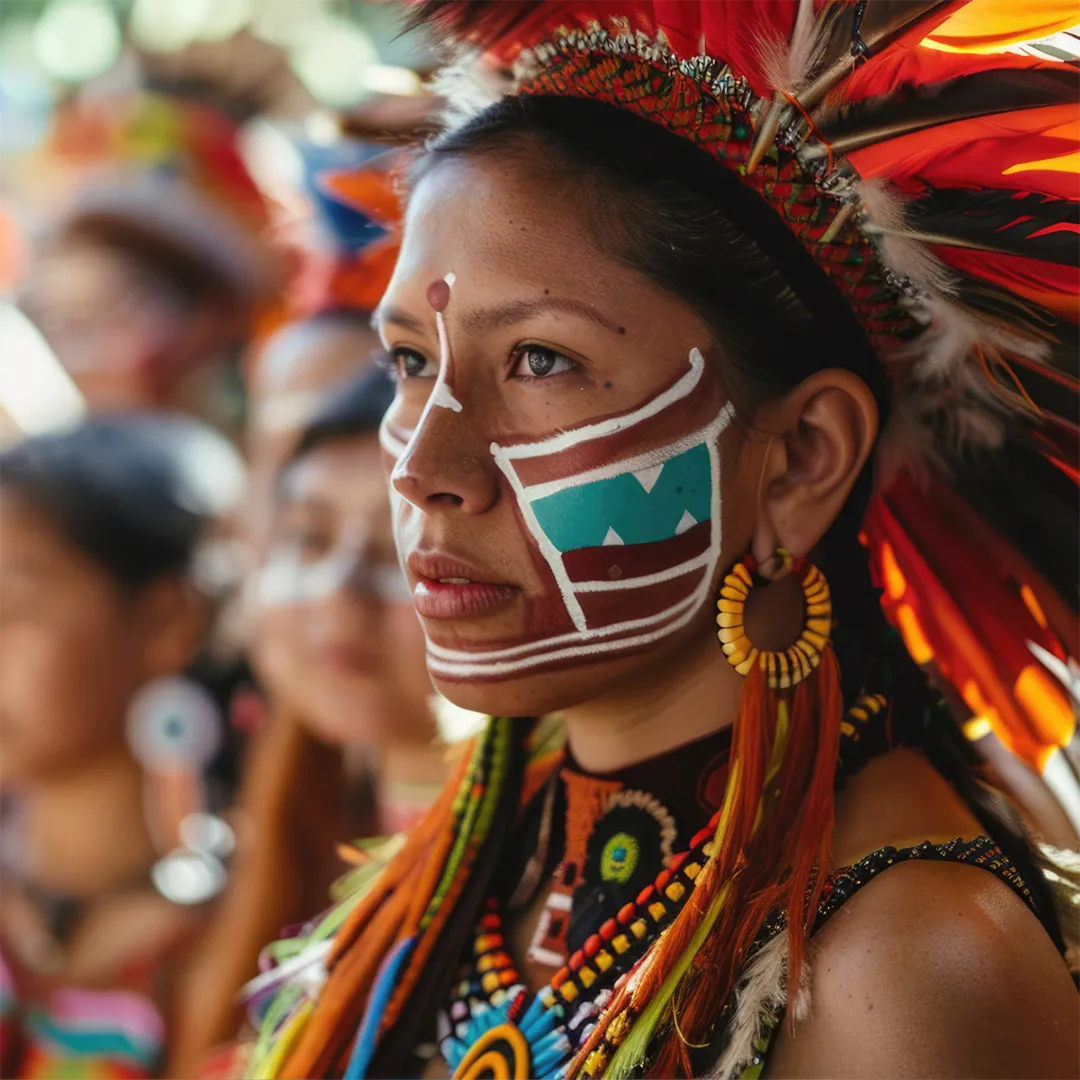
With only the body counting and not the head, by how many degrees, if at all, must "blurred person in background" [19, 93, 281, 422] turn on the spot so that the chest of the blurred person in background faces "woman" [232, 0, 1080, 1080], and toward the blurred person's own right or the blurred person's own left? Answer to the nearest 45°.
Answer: approximately 45° to the blurred person's own left

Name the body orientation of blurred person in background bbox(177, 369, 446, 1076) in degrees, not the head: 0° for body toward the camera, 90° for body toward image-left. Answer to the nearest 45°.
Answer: approximately 0°

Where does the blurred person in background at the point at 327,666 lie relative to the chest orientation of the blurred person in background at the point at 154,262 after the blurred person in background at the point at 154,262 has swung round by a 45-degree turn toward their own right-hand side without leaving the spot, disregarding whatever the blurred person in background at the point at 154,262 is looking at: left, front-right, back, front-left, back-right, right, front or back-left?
left

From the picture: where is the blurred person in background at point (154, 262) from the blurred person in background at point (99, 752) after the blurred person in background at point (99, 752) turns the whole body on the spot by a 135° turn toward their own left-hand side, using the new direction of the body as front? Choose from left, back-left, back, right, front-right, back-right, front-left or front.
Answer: left

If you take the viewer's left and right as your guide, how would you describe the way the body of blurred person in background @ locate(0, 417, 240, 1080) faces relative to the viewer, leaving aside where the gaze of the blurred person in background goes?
facing the viewer and to the left of the viewer

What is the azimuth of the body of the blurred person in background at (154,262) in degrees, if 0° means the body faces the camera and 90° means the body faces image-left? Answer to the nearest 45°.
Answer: approximately 45°

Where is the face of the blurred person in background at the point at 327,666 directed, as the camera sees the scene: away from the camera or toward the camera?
toward the camera

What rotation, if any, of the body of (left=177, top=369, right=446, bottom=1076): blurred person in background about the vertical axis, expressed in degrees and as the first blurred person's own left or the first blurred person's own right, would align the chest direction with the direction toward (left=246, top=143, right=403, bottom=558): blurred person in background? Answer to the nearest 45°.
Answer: approximately 180°

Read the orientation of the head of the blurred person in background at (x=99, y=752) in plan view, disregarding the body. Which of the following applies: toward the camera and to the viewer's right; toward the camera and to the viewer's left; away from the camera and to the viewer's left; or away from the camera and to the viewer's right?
toward the camera and to the viewer's left

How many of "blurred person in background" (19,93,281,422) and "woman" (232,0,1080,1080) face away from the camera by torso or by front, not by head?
0
